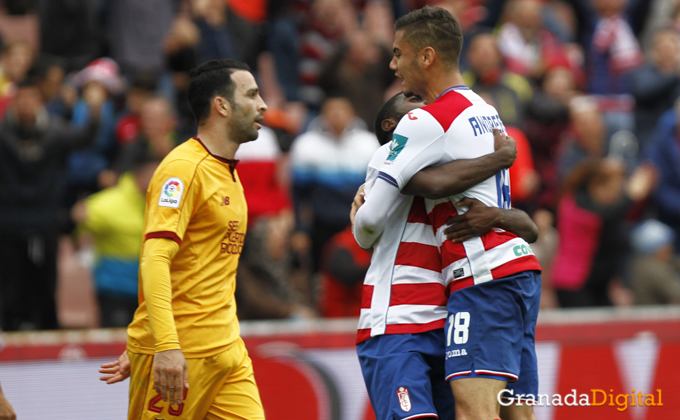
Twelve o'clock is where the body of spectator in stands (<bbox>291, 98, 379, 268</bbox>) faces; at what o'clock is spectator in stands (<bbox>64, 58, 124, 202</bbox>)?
spectator in stands (<bbox>64, 58, 124, 202</bbox>) is roughly at 3 o'clock from spectator in stands (<bbox>291, 98, 379, 268</bbox>).

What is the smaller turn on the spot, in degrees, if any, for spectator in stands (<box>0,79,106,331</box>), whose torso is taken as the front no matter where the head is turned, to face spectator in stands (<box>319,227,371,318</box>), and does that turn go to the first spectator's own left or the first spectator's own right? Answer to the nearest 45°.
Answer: approximately 90° to the first spectator's own left

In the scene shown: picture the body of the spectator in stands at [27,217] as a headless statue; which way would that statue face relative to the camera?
toward the camera

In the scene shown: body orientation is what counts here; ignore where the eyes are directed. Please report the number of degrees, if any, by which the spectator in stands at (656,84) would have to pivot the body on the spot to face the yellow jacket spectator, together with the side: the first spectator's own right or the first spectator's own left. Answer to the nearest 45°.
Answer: approximately 45° to the first spectator's own right

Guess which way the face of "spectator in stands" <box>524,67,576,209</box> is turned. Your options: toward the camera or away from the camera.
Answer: toward the camera

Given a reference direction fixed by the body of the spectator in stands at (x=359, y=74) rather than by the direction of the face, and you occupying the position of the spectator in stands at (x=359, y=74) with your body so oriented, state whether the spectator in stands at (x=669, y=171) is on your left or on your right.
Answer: on your left

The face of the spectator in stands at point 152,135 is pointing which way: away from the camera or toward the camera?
toward the camera

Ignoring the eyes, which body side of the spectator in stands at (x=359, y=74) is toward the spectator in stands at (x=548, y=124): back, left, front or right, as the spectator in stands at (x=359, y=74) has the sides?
left

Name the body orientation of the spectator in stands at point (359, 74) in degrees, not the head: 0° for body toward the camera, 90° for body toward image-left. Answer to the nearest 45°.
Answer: approximately 0°

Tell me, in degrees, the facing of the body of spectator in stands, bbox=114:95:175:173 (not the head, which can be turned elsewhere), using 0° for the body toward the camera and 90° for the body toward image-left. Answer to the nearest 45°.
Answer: approximately 0°

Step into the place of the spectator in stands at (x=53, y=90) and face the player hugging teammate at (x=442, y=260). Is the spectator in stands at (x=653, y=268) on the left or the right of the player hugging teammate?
left

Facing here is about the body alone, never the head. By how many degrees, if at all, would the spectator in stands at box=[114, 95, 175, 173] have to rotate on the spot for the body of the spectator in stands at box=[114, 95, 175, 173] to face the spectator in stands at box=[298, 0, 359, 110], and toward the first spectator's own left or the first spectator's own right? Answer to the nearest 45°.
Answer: approximately 135° to the first spectator's own left

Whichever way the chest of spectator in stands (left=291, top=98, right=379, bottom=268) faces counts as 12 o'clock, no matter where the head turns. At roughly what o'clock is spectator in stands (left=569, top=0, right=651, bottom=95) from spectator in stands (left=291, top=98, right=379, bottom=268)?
spectator in stands (left=569, top=0, right=651, bottom=95) is roughly at 8 o'clock from spectator in stands (left=291, top=98, right=379, bottom=268).

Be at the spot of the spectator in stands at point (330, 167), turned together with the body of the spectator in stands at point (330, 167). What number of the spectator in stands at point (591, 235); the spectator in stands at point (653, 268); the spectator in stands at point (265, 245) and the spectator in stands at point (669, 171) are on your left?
3

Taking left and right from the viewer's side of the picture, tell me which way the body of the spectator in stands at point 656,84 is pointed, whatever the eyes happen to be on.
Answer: facing the viewer

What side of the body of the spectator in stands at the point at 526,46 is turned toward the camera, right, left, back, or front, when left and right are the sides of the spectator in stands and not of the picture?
front
